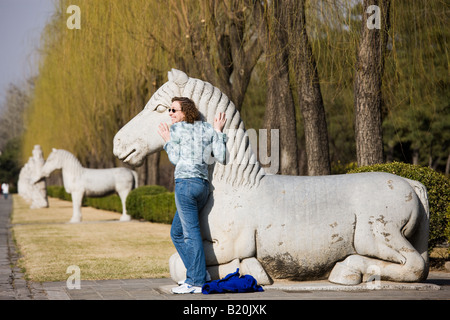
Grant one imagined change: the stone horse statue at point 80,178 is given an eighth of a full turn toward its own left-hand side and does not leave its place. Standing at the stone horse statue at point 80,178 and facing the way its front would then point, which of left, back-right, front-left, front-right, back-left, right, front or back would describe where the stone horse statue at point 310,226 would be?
front-left

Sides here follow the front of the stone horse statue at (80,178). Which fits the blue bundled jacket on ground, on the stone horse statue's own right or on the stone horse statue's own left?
on the stone horse statue's own left

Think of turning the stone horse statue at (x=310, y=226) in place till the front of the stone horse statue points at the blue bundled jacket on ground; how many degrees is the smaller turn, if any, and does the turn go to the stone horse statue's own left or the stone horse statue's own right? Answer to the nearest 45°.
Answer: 0° — it already faces it

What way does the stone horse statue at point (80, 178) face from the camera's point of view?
to the viewer's left

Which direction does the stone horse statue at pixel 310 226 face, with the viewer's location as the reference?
facing to the left of the viewer

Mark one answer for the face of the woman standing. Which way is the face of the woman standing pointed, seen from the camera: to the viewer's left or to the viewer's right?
to the viewer's left

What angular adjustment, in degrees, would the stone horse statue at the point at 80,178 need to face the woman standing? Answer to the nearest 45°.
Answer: approximately 90° to its left
